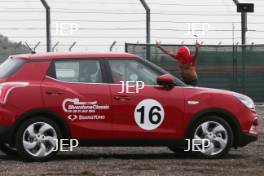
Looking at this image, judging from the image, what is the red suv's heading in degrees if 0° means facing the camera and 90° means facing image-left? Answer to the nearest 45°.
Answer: approximately 270°

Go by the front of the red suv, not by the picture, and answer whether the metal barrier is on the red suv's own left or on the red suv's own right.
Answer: on the red suv's own left
